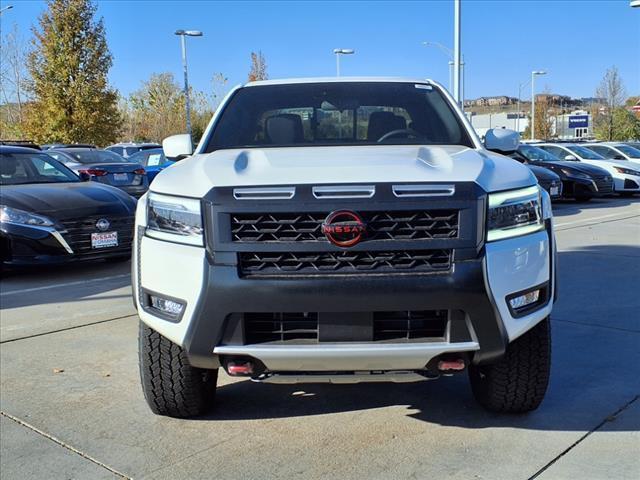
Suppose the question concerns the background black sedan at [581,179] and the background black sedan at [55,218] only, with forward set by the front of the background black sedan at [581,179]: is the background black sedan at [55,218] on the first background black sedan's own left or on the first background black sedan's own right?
on the first background black sedan's own right

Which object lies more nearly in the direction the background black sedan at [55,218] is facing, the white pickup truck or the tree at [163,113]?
the white pickup truck

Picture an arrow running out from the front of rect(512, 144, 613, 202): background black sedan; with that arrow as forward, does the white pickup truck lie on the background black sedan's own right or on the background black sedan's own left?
on the background black sedan's own right

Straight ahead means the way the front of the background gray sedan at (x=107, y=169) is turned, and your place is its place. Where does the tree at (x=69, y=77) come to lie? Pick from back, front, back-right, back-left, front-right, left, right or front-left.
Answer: front-right

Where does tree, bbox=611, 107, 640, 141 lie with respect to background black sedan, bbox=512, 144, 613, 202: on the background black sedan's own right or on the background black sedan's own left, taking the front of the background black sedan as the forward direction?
on the background black sedan's own left

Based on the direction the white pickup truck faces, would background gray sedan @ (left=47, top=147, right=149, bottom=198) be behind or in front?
behind

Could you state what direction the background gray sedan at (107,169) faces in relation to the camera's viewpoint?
facing away from the viewer and to the left of the viewer

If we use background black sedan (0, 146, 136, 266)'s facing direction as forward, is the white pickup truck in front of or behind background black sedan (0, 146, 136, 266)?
in front
